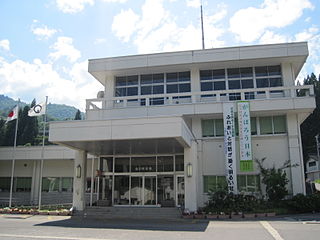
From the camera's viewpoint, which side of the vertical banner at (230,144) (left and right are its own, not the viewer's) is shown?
front

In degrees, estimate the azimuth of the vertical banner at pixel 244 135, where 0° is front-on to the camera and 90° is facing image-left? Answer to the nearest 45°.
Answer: approximately 0°

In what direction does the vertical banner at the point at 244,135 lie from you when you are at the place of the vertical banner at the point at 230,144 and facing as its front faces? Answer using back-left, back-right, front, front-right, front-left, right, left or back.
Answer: left

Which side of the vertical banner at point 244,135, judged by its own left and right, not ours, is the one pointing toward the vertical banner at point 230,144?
right

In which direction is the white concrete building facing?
toward the camera

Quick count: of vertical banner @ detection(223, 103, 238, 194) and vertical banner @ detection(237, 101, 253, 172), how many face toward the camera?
2
